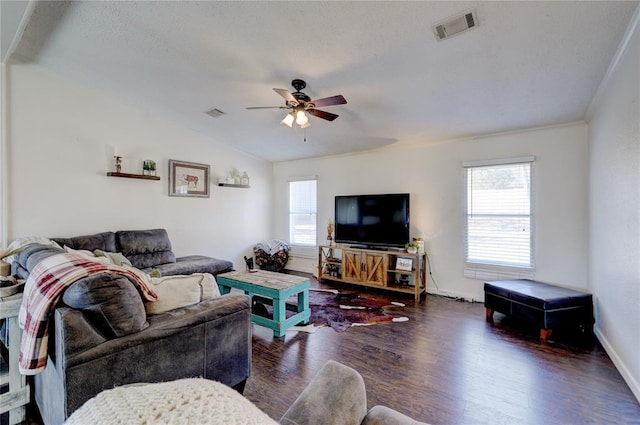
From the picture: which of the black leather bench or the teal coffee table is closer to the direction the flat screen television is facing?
the teal coffee table

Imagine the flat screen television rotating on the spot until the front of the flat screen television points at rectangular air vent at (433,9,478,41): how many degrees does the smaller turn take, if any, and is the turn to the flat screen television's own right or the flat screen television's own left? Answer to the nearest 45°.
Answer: approximately 45° to the flat screen television's own left

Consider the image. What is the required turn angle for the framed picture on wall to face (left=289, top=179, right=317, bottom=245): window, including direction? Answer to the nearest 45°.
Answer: approximately 45° to its left

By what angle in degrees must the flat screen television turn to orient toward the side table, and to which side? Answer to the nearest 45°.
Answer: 0° — it already faces it

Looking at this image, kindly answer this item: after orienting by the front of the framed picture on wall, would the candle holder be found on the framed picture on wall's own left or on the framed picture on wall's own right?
on the framed picture on wall's own right

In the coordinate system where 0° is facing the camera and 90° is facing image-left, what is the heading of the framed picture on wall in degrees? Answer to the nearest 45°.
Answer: approximately 315°

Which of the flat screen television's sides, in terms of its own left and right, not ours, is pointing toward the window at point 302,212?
right

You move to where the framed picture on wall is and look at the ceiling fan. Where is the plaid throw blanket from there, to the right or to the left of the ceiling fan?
right

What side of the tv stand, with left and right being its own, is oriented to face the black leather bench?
left
